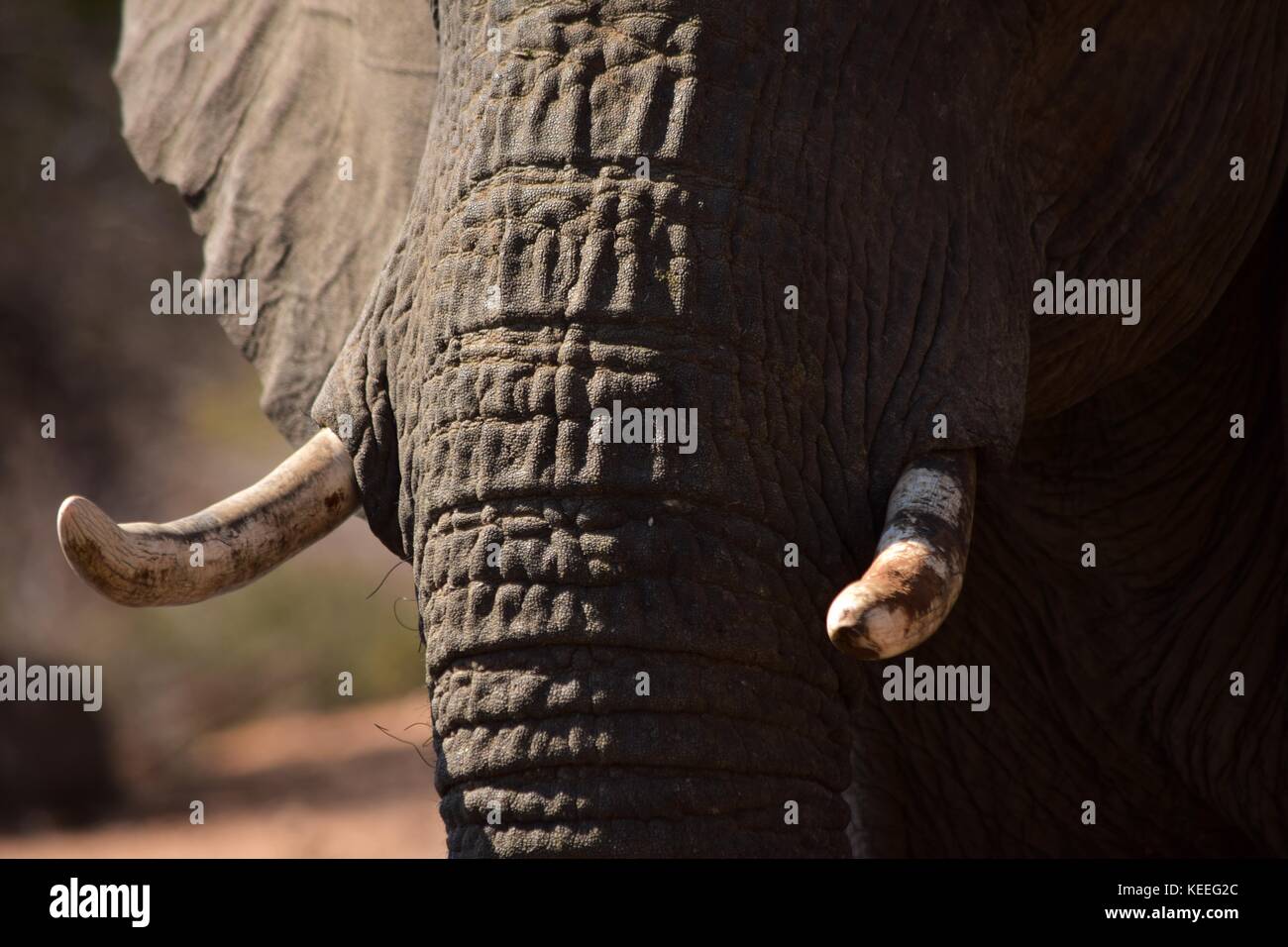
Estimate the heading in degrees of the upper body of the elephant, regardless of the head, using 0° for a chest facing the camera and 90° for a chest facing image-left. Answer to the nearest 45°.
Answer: approximately 45°
